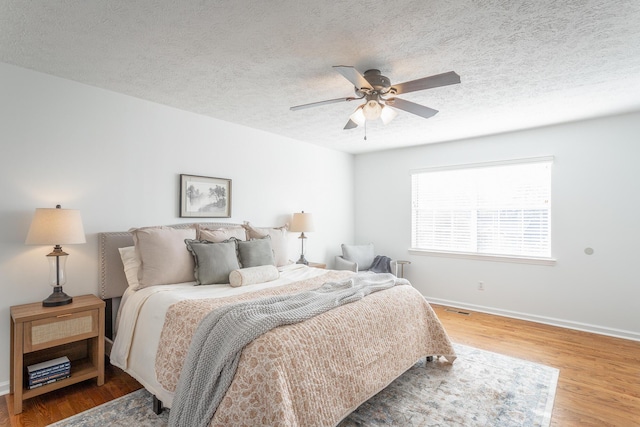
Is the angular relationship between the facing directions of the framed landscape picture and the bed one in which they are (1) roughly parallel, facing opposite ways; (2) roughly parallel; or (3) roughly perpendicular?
roughly parallel

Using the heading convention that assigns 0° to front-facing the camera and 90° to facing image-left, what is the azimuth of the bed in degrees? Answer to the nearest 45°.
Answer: approximately 315°

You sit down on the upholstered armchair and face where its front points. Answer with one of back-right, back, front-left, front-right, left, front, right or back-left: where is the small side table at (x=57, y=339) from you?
right

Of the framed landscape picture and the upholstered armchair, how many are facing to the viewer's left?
0

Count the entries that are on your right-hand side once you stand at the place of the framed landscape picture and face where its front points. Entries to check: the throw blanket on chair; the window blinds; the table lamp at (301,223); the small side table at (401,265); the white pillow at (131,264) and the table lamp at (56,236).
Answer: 2

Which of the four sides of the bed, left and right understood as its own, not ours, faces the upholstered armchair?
left

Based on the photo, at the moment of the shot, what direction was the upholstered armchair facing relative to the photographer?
facing the viewer and to the right of the viewer

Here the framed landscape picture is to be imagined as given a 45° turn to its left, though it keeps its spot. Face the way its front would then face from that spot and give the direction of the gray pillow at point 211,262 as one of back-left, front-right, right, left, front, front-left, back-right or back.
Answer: right

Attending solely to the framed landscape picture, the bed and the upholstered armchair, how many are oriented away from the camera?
0

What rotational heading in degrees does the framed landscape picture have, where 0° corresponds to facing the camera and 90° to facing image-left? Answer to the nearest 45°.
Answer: approximately 315°

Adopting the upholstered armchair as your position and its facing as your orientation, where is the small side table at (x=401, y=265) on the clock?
The small side table is roughly at 10 o'clock from the upholstered armchair.

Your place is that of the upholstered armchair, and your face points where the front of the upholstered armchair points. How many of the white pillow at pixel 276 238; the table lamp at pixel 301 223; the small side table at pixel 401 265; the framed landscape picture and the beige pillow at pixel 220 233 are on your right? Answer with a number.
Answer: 4

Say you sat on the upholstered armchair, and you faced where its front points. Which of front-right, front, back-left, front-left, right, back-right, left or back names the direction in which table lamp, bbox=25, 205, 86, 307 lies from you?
right

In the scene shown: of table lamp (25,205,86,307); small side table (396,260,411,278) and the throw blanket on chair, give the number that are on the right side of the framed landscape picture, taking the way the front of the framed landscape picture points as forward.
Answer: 1
